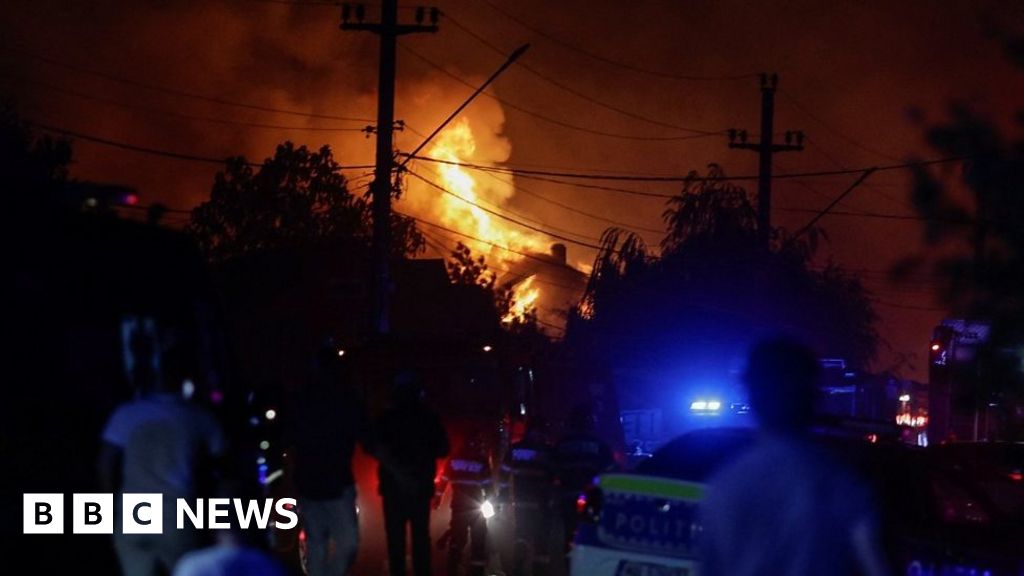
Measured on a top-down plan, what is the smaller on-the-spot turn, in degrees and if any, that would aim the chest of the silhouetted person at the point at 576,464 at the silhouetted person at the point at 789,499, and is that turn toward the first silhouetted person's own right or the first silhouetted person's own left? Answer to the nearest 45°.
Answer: approximately 180°

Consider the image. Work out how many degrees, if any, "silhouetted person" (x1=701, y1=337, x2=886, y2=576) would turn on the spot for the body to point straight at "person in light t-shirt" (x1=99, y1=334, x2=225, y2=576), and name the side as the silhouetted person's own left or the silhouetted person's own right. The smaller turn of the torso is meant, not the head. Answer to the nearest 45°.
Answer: approximately 45° to the silhouetted person's own left

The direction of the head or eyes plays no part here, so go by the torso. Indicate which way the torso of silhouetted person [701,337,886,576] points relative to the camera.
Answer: away from the camera

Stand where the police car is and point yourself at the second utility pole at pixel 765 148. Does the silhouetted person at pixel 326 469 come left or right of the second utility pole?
left

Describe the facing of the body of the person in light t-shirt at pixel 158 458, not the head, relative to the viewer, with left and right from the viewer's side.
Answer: facing away from the viewer

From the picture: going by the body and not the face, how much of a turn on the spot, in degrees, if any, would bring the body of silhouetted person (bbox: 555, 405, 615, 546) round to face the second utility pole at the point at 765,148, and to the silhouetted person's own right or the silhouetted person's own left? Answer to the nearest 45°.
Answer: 0° — they already face it
